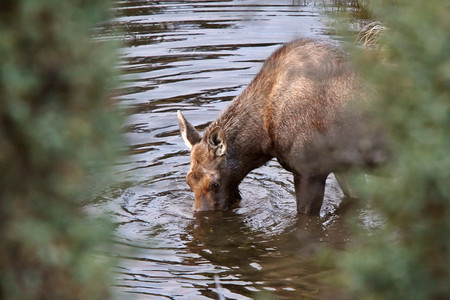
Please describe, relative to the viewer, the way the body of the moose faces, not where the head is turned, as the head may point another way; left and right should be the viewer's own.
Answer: facing the viewer and to the left of the viewer
